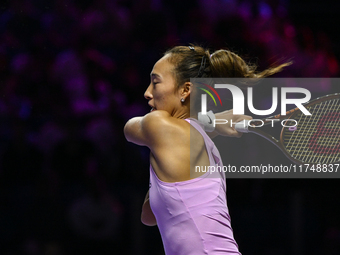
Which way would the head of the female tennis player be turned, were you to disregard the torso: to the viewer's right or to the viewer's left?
to the viewer's left

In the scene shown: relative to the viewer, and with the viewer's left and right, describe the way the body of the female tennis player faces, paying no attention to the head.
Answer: facing away from the viewer and to the left of the viewer
